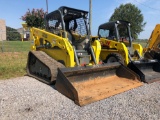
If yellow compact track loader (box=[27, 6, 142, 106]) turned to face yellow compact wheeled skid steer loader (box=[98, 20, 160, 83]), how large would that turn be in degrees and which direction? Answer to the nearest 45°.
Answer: approximately 90° to its left

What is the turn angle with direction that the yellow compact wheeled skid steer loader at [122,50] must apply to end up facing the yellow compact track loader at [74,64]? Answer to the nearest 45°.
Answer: approximately 90° to its right

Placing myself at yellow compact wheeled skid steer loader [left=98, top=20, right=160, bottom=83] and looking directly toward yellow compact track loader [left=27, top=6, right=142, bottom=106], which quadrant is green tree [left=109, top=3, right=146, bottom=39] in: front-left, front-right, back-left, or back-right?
back-right

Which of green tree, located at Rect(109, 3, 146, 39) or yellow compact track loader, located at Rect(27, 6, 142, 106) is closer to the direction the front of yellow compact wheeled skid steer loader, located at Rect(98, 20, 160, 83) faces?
the yellow compact track loader

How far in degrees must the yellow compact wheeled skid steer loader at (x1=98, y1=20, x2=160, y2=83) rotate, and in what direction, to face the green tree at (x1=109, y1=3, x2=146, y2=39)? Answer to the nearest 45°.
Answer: approximately 135° to its left

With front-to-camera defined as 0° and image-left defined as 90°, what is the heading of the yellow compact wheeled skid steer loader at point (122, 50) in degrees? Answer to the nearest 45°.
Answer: approximately 315°

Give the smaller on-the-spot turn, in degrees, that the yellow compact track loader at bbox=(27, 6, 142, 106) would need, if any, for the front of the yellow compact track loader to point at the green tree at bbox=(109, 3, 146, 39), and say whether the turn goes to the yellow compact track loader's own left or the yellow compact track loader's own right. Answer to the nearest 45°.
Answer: approximately 135° to the yellow compact track loader's own left

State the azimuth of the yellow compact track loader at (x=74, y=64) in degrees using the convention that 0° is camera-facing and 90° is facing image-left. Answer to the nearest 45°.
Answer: approximately 315°
